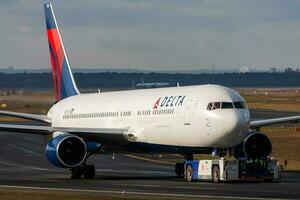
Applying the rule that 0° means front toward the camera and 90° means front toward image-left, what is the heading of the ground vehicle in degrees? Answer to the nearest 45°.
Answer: approximately 315°
